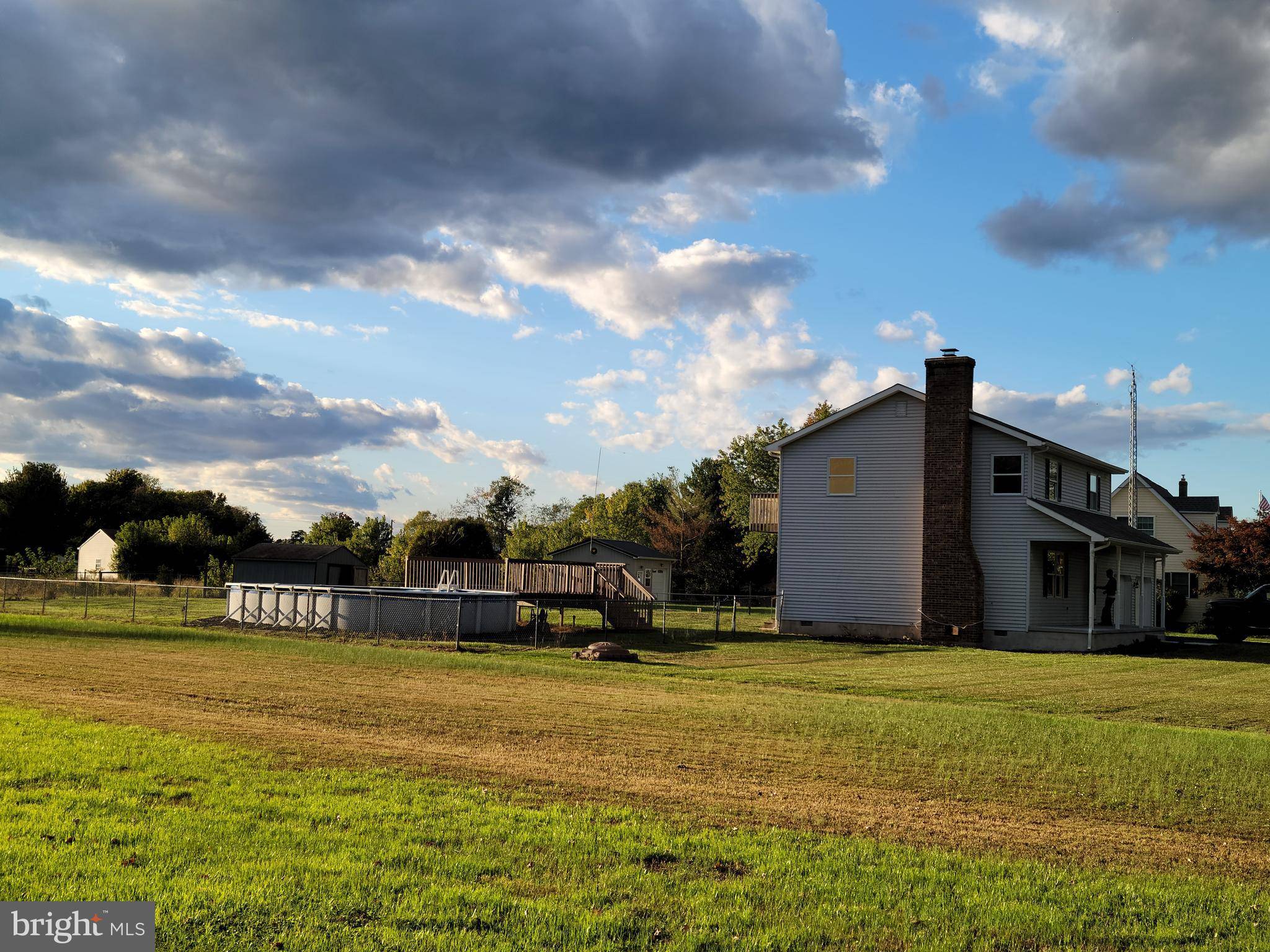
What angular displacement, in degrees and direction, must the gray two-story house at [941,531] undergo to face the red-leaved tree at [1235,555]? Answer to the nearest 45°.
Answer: approximately 45° to its left

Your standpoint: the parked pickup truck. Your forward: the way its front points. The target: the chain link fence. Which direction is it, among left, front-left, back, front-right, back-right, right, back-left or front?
front-left

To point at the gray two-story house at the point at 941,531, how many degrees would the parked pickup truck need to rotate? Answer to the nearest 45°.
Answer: approximately 45° to its left

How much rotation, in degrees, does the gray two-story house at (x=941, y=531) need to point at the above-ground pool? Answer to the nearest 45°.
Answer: approximately 135° to its right

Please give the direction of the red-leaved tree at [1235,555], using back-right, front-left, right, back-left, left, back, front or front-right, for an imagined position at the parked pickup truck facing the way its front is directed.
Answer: right

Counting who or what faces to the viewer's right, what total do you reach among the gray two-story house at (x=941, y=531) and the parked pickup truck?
1

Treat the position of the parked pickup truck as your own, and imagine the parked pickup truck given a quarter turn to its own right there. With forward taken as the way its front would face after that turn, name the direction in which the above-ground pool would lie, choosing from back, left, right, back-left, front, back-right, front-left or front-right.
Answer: back-left

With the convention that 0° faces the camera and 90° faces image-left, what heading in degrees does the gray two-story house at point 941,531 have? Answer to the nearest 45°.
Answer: approximately 270°

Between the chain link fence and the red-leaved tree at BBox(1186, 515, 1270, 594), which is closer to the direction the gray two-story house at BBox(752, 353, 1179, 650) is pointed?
the red-leaved tree

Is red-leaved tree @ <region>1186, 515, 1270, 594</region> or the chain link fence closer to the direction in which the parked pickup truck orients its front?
the chain link fence

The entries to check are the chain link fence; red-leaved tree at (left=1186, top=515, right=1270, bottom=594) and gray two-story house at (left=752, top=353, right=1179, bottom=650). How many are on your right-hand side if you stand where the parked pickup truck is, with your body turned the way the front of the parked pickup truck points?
1

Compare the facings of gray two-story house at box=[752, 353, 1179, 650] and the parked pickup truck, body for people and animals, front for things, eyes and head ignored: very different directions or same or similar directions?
very different directions

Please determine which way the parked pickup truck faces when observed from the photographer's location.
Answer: facing to the left of the viewer
